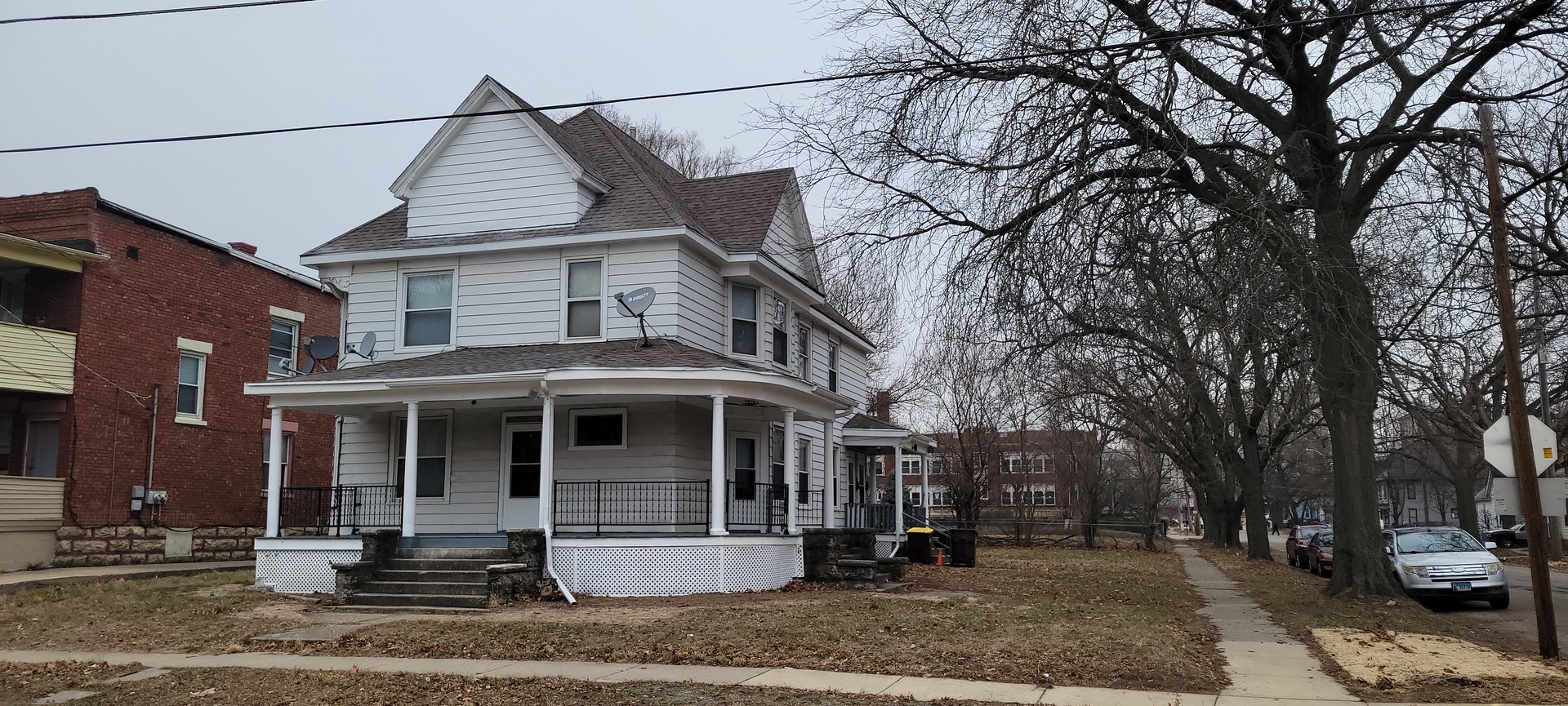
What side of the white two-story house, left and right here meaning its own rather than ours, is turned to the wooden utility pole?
left

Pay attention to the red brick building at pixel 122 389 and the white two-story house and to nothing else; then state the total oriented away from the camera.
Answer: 0

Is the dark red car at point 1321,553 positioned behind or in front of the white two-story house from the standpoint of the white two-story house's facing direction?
behind

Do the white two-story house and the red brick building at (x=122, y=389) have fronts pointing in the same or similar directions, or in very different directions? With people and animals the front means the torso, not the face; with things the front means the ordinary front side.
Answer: same or similar directions

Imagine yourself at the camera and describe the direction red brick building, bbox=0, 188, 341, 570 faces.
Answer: facing the viewer and to the left of the viewer

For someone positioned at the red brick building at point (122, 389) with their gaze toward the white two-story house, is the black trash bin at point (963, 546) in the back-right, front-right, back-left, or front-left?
front-left

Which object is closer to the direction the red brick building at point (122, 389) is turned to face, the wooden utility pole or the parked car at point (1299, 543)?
the wooden utility pole

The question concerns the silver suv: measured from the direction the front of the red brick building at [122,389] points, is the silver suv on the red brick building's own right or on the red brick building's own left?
on the red brick building's own left

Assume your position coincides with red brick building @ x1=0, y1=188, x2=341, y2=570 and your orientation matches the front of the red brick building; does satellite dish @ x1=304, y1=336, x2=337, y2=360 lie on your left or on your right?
on your left

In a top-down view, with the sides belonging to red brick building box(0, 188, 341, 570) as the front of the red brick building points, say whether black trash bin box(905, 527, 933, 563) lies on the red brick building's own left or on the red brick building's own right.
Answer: on the red brick building's own left

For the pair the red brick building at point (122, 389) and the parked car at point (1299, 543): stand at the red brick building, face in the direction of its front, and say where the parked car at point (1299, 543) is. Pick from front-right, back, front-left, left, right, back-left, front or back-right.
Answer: back-left

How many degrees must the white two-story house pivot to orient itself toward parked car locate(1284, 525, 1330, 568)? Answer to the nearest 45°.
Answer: approximately 180°

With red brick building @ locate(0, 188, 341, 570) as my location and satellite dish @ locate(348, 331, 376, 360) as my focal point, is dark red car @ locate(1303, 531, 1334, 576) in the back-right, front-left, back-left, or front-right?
front-left
